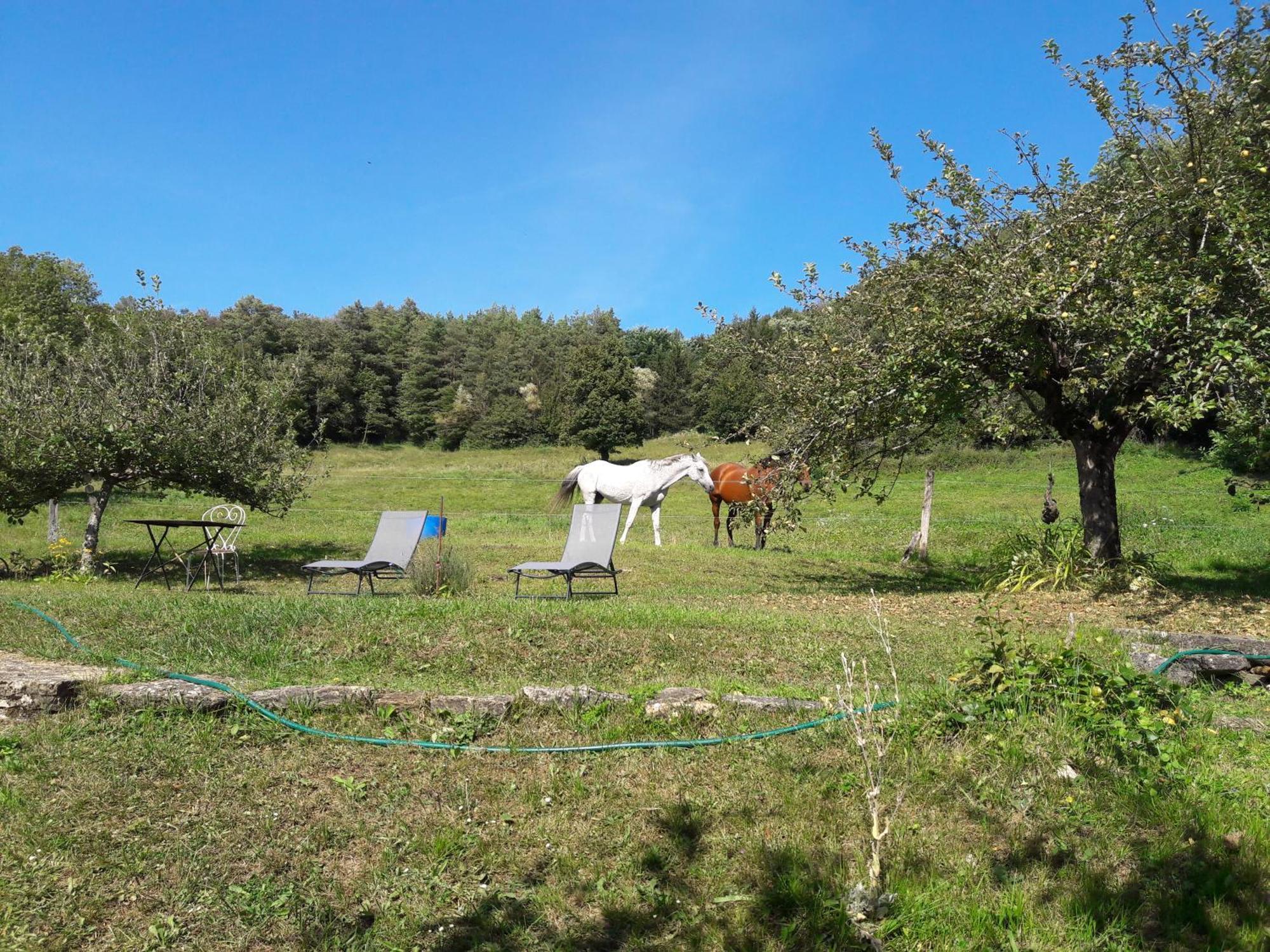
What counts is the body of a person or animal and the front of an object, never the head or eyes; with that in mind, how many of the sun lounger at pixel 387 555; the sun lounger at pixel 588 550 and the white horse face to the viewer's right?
1

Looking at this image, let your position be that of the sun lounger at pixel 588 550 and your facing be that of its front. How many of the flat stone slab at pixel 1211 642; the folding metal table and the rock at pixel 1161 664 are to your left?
2

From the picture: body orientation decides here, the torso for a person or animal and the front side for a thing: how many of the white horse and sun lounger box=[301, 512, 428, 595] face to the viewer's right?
1

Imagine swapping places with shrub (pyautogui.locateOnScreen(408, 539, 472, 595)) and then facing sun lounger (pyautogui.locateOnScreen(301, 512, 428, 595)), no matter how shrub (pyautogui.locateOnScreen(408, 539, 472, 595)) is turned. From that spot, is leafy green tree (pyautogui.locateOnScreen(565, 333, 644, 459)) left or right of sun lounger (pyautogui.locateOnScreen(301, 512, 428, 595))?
right

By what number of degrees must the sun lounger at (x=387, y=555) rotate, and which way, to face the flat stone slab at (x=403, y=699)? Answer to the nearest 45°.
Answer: approximately 45° to its left

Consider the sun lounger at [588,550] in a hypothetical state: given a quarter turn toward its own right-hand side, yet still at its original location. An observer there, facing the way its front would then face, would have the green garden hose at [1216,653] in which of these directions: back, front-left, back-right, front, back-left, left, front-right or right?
back

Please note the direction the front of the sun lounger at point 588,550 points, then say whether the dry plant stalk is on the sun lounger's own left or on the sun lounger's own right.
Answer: on the sun lounger's own left

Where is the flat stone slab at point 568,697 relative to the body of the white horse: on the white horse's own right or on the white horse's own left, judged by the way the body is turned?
on the white horse's own right

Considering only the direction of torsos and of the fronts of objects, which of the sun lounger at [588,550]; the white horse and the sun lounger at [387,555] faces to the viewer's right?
the white horse

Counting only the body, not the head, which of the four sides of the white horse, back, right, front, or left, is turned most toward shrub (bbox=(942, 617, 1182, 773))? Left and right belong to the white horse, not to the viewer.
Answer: right

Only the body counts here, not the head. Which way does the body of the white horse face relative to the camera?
to the viewer's right

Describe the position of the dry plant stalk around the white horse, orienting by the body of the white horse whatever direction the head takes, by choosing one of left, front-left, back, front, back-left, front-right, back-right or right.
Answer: right

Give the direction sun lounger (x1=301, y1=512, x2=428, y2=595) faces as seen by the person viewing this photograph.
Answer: facing the viewer and to the left of the viewer

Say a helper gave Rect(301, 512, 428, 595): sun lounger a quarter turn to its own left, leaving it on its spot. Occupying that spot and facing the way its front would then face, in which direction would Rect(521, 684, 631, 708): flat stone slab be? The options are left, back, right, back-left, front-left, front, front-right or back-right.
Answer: front-right

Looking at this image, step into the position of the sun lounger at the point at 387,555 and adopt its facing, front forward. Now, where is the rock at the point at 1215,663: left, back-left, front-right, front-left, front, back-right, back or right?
left

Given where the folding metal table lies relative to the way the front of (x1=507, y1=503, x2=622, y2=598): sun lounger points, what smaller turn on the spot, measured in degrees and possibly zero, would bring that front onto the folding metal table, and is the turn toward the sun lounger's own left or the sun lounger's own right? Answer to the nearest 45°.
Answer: approximately 45° to the sun lounger's own right

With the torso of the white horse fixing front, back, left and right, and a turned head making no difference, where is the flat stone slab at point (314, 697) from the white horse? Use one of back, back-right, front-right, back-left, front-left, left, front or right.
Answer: right
